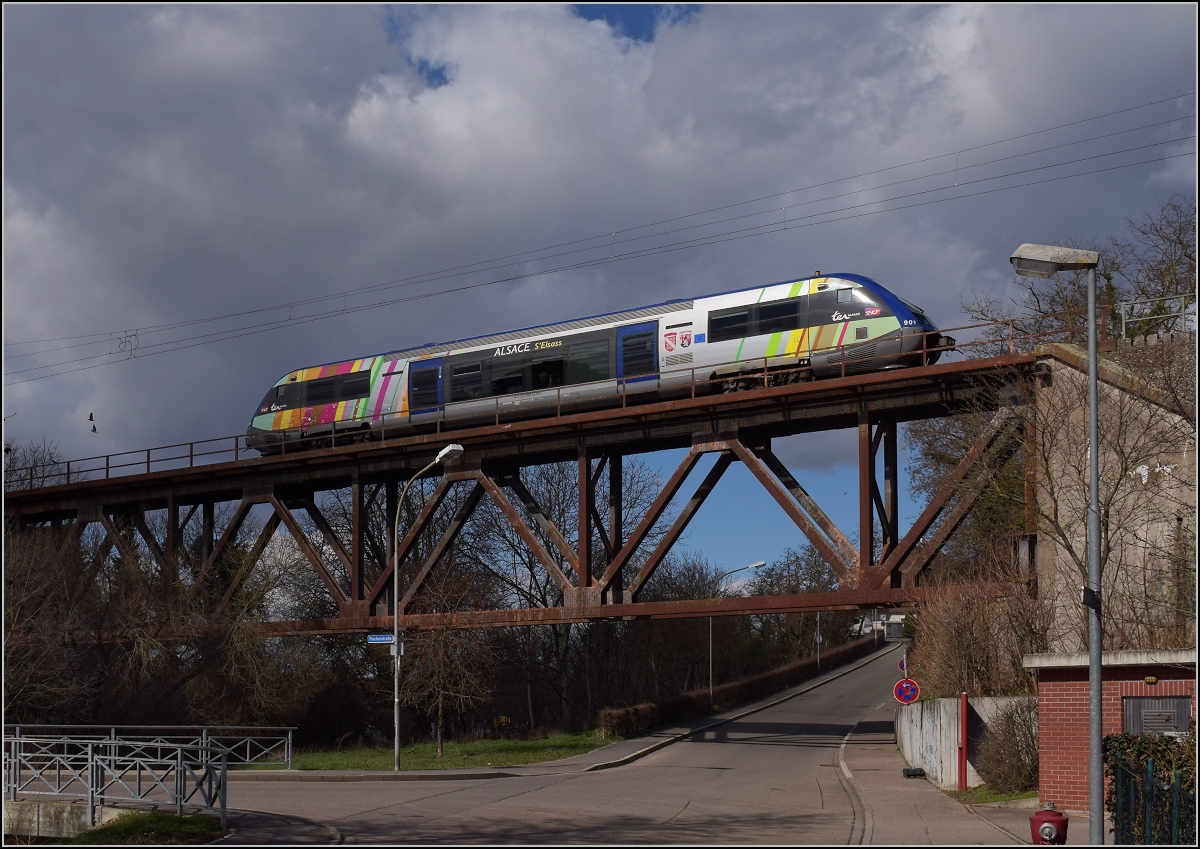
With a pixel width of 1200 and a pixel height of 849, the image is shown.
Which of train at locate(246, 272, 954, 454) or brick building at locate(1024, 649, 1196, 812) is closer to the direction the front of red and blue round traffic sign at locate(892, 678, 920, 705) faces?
the brick building

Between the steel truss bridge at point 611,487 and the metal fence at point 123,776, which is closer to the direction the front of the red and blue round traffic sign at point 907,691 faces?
the metal fence

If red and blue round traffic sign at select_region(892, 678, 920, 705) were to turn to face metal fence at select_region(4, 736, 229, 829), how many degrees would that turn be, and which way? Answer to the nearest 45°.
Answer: approximately 45° to its right

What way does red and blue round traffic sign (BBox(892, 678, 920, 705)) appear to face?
toward the camera

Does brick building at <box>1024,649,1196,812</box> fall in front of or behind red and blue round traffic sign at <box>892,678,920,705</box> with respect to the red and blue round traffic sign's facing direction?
in front

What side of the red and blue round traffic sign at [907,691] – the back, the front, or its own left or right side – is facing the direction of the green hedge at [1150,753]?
front

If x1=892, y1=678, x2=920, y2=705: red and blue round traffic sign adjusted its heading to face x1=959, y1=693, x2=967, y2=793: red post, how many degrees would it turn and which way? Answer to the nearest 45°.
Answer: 0° — it already faces it

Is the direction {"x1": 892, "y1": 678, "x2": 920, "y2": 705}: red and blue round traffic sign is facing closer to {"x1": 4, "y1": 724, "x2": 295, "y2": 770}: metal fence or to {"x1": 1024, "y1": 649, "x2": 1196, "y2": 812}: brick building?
the brick building

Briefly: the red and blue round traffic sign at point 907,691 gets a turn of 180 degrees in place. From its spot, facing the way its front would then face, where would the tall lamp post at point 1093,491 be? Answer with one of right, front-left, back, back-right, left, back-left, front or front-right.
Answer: back

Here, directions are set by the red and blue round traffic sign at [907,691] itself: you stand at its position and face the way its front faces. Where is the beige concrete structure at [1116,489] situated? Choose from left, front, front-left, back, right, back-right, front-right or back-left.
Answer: left

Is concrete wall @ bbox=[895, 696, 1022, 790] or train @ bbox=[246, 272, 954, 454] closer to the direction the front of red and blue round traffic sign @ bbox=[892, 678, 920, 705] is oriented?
the concrete wall

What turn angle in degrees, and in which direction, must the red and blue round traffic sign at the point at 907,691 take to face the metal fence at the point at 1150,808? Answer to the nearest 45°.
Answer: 0° — it already faces it

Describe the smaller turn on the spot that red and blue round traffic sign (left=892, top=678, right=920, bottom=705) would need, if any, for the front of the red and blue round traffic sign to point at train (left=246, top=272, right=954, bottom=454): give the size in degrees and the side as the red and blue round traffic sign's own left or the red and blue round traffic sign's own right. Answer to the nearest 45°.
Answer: approximately 135° to the red and blue round traffic sign's own right

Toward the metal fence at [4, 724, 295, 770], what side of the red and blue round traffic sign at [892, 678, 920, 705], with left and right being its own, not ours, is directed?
right

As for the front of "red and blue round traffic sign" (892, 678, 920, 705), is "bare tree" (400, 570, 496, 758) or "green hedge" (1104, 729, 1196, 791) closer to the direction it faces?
the green hedge

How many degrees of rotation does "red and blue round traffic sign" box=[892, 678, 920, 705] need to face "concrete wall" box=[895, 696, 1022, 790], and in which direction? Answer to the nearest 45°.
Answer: approximately 90° to its left
